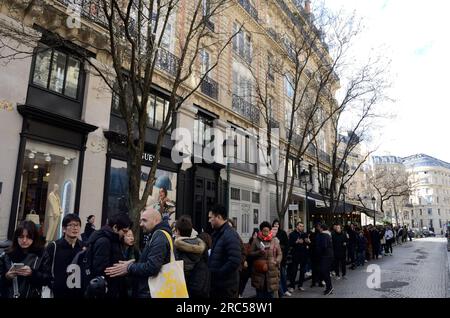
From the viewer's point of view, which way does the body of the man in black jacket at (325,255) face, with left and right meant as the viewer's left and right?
facing to the left of the viewer

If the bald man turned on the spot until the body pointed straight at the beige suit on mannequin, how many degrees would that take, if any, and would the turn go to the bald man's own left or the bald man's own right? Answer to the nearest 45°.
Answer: approximately 90° to the bald man's own right

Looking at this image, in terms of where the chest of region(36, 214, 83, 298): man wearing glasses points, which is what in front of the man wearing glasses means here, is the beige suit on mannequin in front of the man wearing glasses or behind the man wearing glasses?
behind

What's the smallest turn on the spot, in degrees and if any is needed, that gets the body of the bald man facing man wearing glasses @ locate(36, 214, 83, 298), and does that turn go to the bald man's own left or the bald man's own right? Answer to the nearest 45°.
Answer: approximately 45° to the bald man's own right

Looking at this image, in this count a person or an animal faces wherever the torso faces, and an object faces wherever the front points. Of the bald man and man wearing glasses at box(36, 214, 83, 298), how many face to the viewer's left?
1
